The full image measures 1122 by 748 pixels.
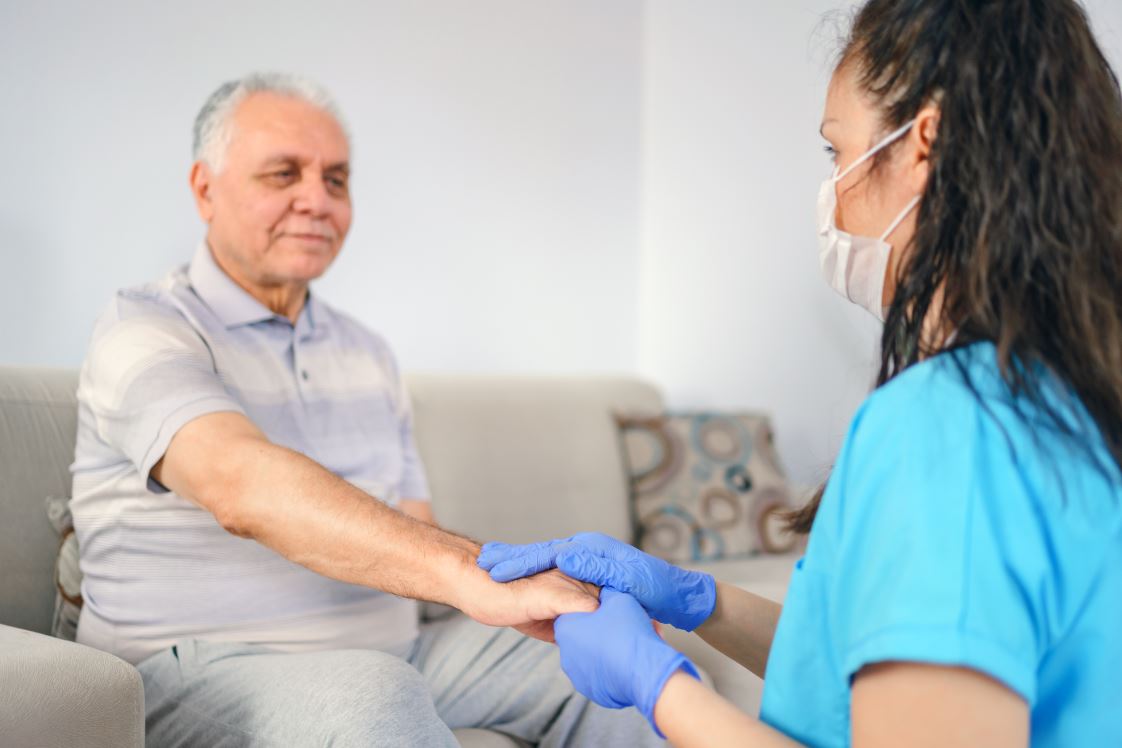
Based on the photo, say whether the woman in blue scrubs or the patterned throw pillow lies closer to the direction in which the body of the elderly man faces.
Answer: the woman in blue scrubs

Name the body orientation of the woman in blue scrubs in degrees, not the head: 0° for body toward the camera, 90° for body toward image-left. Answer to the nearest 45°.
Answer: approximately 135°

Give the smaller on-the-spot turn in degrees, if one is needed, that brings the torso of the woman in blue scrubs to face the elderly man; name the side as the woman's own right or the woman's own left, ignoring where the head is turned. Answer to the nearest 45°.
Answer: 0° — they already face them

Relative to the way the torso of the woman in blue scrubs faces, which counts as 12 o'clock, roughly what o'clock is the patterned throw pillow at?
The patterned throw pillow is roughly at 1 o'clock from the woman in blue scrubs.

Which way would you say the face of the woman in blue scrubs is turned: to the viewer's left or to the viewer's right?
to the viewer's left
